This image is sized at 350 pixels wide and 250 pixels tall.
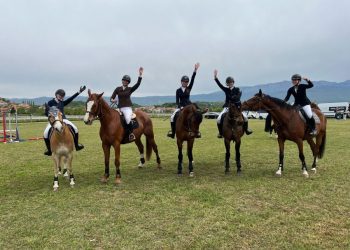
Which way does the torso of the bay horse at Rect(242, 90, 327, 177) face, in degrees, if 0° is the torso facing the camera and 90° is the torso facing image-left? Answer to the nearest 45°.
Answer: approximately 45°

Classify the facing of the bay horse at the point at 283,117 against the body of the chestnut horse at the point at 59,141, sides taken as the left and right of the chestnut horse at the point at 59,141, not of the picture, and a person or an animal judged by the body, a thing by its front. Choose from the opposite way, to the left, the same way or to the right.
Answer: to the right

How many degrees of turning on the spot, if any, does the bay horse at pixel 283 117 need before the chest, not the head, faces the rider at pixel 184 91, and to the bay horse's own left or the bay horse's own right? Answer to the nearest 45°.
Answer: approximately 45° to the bay horse's own right

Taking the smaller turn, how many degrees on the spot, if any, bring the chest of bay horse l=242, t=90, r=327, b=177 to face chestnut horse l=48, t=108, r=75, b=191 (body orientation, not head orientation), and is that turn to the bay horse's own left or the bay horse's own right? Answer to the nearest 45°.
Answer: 0° — it already faces it

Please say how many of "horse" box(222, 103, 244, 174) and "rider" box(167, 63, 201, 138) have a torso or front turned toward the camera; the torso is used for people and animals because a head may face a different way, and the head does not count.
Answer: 2

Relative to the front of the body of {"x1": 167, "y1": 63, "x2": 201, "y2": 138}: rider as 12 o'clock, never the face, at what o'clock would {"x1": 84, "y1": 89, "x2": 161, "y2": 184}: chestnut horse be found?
The chestnut horse is roughly at 2 o'clock from the rider.

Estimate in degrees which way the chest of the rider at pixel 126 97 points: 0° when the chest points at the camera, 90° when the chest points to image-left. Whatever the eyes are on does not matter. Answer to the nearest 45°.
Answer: approximately 45°

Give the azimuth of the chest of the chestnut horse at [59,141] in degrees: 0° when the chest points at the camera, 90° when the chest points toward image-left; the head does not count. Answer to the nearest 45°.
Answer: approximately 0°

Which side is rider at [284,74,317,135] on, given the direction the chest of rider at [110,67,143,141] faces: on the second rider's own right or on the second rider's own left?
on the second rider's own left

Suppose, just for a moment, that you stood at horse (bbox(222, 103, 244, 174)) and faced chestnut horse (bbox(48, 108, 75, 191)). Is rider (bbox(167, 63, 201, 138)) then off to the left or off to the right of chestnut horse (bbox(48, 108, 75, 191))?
right
